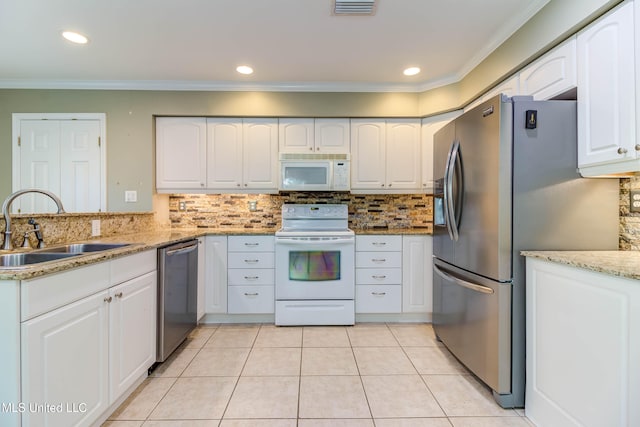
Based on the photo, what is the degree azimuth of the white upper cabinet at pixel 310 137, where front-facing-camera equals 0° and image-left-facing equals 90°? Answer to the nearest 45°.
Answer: approximately 0°

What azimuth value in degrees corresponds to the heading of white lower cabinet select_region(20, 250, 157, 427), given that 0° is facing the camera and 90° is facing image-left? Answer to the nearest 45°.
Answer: approximately 315°

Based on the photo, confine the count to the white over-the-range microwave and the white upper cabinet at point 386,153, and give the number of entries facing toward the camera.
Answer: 2

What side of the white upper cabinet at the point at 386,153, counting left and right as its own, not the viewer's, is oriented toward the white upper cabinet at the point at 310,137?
right

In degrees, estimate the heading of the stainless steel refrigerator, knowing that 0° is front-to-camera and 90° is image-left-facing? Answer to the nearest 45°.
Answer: approximately 45°

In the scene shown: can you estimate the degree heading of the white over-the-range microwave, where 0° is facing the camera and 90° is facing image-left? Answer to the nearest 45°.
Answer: approximately 0°

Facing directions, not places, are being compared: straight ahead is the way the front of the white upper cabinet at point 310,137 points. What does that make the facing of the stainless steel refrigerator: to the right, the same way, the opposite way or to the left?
to the right

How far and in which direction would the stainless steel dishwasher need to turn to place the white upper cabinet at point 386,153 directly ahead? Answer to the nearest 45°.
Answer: approximately 45° to its left

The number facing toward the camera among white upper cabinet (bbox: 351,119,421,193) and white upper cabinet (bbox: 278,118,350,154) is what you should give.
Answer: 2
